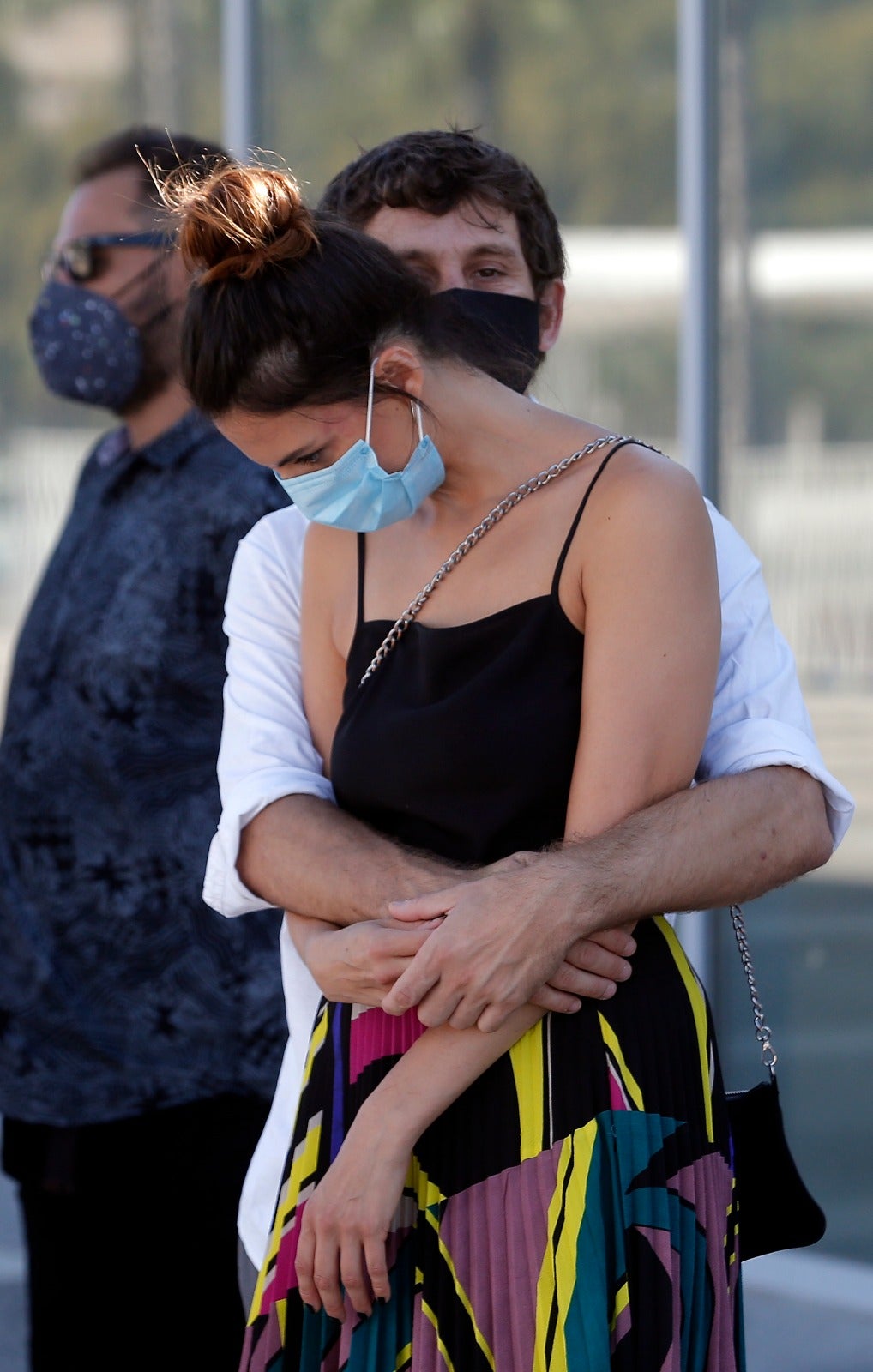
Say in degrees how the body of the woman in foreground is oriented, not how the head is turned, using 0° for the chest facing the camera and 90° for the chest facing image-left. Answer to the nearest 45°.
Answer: approximately 45°

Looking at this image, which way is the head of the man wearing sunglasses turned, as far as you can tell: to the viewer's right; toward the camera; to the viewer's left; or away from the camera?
to the viewer's left

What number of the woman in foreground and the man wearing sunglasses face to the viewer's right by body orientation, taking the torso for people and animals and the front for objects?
0

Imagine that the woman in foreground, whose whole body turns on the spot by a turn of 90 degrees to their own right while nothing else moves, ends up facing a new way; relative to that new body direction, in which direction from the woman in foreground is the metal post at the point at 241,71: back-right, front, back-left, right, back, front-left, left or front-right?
front-right

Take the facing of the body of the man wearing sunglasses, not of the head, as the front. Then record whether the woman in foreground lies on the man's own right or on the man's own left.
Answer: on the man's own left

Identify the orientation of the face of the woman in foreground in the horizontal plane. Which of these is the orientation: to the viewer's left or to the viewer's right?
to the viewer's left

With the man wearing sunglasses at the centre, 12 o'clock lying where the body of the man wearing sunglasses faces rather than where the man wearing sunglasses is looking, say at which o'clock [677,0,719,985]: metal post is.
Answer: The metal post is roughly at 6 o'clock from the man wearing sunglasses.

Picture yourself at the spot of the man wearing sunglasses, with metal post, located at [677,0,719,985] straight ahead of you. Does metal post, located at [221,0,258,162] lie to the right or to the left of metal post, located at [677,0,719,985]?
left
